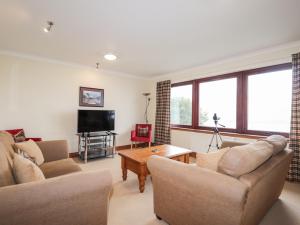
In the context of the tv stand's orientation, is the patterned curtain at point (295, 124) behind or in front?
in front

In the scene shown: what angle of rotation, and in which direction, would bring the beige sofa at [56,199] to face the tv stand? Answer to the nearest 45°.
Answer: approximately 90° to its left

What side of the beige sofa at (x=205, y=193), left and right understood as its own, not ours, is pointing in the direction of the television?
front

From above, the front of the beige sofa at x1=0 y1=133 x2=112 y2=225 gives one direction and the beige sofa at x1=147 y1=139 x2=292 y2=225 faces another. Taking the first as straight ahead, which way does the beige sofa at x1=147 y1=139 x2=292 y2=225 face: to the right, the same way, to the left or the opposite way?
to the left

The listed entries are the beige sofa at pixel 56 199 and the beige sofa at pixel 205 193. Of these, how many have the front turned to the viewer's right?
1

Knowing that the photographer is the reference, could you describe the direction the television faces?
facing the viewer and to the right of the viewer

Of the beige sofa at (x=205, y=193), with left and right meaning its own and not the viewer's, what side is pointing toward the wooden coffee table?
front

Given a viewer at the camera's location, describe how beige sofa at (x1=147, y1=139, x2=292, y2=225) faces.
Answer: facing away from the viewer and to the left of the viewer

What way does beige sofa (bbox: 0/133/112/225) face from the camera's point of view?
to the viewer's right

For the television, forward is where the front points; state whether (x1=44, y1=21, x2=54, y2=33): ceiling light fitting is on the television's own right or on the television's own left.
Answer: on the television's own right

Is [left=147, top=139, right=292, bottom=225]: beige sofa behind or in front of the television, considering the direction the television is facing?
in front

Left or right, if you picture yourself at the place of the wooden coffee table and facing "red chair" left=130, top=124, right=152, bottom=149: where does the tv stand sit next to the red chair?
left

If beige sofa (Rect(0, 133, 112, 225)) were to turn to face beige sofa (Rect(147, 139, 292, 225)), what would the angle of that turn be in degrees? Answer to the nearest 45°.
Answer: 0° — it already faces it

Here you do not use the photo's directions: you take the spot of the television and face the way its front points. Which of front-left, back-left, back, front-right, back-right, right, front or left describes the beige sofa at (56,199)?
front-right

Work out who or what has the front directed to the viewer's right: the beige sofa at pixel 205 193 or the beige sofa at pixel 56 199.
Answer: the beige sofa at pixel 56 199

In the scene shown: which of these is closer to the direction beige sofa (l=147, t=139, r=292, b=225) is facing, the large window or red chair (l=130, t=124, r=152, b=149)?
the red chair

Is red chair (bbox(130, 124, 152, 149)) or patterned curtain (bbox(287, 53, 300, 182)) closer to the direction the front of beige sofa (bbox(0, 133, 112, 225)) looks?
the patterned curtain
